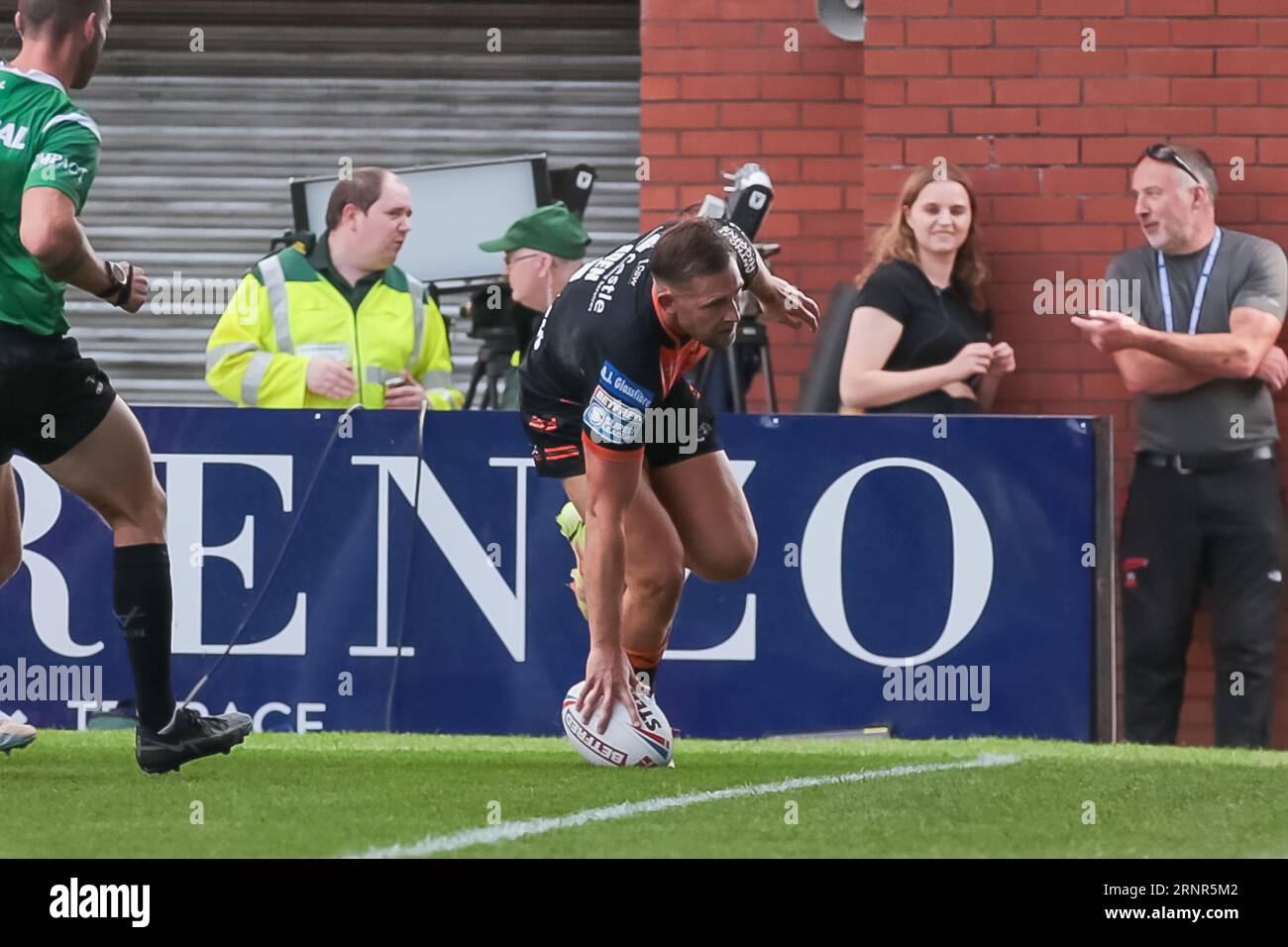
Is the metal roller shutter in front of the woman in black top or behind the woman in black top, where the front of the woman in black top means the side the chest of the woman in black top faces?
behind

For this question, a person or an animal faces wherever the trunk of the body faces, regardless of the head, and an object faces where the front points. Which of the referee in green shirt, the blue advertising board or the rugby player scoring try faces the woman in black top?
the referee in green shirt

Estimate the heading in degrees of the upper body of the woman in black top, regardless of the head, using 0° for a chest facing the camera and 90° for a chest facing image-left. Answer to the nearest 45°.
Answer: approximately 315°

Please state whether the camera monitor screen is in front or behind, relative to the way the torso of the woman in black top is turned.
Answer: behind

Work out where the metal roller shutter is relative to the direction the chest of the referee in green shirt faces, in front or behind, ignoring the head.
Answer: in front

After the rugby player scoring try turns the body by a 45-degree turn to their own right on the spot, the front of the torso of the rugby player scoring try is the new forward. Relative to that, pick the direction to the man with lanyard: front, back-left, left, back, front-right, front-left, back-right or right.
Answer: back-left

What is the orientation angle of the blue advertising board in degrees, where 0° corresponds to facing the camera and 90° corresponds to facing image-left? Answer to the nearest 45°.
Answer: approximately 0°

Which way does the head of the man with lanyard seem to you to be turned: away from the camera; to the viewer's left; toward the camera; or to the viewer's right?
to the viewer's left

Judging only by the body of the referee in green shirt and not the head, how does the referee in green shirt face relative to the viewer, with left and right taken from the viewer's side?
facing away from the viewer and to the right of the viewer
